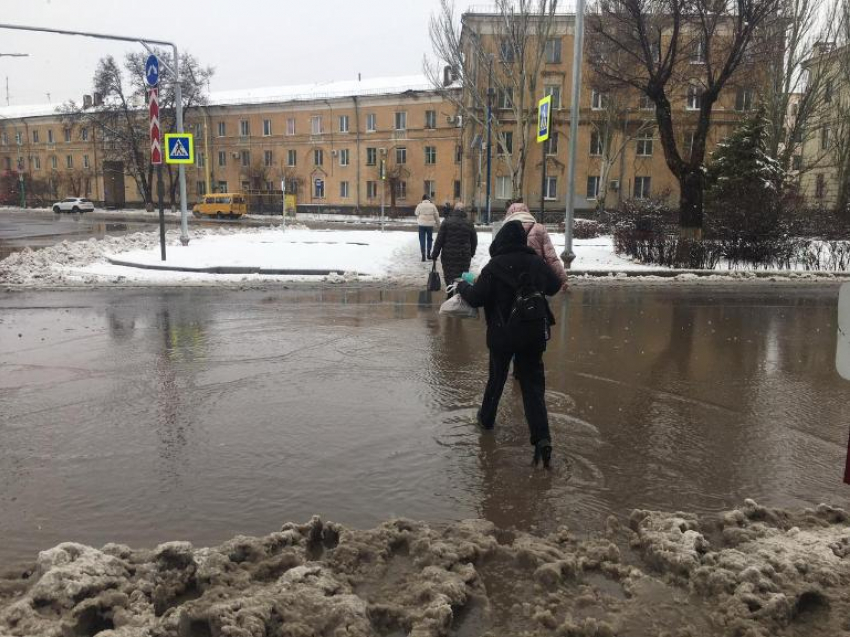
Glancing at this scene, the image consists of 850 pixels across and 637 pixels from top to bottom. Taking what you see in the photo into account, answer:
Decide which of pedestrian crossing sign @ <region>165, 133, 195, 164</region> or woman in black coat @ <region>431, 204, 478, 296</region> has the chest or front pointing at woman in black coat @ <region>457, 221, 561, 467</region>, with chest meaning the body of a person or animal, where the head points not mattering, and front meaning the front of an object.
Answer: the pedestrian crossing sign

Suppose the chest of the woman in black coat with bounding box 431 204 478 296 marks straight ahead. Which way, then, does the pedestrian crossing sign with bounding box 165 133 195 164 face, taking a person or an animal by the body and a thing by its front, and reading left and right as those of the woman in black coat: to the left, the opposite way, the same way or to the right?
the opposite way

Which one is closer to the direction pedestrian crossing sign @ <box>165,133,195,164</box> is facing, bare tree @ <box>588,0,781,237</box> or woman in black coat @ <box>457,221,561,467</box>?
the woman in black coat

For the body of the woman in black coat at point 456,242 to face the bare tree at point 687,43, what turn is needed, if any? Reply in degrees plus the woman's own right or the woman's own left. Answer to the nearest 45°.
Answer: approximately 45° to the woman's own right

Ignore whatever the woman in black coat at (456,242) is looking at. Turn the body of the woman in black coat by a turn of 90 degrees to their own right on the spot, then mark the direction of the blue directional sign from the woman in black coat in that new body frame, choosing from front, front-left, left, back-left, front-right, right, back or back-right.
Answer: back-left

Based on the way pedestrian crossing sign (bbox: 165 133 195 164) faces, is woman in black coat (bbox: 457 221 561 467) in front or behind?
in front

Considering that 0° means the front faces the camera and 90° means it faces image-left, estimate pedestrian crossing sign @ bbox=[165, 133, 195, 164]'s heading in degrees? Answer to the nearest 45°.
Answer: approximately 0°

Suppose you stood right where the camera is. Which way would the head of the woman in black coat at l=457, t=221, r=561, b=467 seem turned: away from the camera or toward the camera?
away from the camera

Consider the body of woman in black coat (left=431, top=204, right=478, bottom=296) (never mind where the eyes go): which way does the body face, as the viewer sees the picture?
away from the camera

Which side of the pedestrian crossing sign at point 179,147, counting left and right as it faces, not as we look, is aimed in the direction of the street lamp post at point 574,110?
left

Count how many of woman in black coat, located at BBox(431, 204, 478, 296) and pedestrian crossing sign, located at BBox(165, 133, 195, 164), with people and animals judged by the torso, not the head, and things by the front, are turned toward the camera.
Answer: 1

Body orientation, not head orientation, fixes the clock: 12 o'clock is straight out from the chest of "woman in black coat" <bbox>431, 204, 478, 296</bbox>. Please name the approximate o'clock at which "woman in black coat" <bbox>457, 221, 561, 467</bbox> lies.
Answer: "woman in black coat" <bbox>457, 221, 561, 467</bbox> is roughly at 6 o'clock from "woman in black coat" <bbox>431, 204, 478, 296</bbox>.

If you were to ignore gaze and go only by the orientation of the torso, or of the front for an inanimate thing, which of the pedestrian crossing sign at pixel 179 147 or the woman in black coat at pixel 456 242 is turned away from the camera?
the woman in black coat

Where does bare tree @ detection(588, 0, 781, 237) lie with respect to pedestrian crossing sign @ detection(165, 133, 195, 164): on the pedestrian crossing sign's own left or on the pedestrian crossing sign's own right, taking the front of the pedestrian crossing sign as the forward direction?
on the pedestrian crossing sign's own left

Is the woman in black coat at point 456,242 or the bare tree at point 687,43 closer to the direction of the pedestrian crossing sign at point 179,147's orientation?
the woman in black coat
